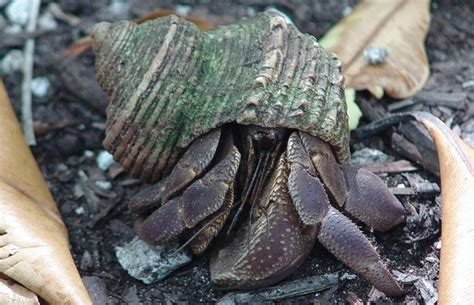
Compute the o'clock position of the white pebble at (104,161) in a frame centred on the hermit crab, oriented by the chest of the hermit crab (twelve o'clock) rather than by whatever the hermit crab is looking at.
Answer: The white pebble is roughly at 4 o'clock from the hermit crab.

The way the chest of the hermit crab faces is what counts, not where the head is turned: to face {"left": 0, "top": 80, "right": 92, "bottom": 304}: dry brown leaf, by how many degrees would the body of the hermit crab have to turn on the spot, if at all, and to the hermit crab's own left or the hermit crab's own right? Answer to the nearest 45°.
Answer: approximately 45° to the hermit crab's own right

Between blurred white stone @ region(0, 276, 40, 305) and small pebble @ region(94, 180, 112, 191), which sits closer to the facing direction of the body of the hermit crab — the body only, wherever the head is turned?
the blurred white stone

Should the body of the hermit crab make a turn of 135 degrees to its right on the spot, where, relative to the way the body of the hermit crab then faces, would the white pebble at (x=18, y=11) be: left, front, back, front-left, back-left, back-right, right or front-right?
front

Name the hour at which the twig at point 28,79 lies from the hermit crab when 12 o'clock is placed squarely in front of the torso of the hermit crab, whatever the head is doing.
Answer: The twig is roughly at 4 o'clock from the hermit crab.

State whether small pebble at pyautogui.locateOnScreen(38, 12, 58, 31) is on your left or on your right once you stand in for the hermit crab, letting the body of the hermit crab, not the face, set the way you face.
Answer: on your right

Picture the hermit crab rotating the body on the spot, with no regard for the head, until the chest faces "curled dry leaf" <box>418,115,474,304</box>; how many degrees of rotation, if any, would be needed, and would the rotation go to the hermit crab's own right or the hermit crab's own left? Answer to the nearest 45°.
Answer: approximately 90° to the hermit crab's own left

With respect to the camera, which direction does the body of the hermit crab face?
toward the camera

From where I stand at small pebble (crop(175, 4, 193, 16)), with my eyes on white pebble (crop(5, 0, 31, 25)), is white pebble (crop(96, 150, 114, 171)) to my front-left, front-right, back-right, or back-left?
front-left

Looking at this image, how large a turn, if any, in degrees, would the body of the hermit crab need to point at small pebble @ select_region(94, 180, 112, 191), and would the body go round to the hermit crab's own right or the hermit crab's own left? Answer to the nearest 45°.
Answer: approximately 135° to the hermit crab's own right

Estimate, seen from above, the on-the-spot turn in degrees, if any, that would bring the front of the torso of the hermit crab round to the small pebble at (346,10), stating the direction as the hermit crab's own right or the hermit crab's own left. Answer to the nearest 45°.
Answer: approximately 180°

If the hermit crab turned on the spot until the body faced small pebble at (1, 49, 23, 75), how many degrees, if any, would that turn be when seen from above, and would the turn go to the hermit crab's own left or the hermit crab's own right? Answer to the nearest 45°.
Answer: approximately 135° to the hermit crab's own right
